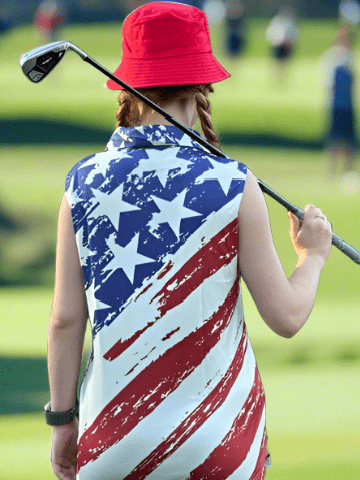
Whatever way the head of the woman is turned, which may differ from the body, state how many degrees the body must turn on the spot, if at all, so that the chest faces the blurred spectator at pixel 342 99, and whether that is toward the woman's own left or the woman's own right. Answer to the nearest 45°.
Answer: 0° — they already face them

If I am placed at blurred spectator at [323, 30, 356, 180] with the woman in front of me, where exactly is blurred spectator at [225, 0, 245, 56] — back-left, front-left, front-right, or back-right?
back-right

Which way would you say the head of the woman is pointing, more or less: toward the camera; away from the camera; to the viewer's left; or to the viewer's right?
away from the camera

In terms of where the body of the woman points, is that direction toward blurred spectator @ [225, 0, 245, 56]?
yes

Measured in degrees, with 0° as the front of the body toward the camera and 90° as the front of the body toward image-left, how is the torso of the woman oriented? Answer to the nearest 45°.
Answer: approximately 180°
